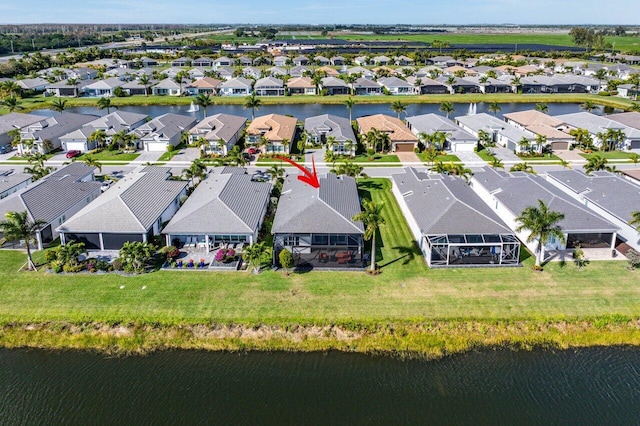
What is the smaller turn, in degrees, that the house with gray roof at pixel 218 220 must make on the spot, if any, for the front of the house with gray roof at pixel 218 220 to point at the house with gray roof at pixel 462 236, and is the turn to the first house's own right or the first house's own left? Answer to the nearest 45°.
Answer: approximately 90° to the first house's own right

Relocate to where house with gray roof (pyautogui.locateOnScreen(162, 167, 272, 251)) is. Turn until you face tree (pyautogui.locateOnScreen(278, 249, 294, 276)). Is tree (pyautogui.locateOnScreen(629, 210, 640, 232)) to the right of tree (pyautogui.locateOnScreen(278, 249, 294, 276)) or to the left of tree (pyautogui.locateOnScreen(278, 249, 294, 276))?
left

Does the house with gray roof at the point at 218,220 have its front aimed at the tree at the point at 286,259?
no

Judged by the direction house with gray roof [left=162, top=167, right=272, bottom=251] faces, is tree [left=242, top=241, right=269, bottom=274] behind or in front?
behind

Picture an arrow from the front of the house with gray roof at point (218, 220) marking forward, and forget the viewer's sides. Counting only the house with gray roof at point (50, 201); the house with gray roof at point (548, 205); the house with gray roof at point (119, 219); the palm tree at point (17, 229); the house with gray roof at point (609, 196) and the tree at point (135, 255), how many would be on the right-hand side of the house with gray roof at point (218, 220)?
2

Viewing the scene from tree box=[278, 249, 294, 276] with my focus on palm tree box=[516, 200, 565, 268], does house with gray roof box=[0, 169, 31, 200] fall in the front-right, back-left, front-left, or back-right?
back-left

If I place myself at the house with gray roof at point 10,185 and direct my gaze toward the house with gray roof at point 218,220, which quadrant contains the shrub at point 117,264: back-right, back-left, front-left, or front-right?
front-right

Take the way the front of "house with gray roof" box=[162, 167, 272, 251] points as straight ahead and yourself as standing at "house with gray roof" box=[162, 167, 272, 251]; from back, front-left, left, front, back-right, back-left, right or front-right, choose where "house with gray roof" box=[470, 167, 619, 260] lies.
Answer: right

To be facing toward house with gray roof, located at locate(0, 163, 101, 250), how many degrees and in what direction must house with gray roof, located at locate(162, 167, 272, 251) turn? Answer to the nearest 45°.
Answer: approximately 45° to its left

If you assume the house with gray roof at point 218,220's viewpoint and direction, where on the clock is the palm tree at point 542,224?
The palm tree is roughly at 4 o'clock from the house with gray roof.

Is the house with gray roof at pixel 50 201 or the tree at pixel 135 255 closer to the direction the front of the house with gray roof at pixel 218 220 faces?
the house with gray roof

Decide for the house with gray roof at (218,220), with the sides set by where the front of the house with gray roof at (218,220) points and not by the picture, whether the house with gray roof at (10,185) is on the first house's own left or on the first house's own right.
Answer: on the first house's own left

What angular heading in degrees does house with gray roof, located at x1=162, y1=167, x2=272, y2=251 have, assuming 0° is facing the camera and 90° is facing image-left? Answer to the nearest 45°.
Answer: approximately 180°

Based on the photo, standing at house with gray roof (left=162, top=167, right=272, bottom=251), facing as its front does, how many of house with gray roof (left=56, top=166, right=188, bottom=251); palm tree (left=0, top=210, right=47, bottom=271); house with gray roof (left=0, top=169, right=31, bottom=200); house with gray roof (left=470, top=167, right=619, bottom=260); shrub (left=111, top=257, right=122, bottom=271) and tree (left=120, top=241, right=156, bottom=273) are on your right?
1

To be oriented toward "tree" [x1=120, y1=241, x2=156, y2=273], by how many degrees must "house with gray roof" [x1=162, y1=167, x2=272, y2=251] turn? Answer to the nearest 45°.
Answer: approximately 135° to its left

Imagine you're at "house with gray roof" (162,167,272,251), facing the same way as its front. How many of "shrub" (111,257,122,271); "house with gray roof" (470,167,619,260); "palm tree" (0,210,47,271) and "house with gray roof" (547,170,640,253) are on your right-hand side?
2

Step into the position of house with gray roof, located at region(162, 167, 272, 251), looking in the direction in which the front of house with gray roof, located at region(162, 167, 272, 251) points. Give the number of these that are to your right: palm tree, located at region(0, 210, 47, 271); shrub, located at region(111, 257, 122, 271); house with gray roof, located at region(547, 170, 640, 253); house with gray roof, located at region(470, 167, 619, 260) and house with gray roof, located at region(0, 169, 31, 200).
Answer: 2
